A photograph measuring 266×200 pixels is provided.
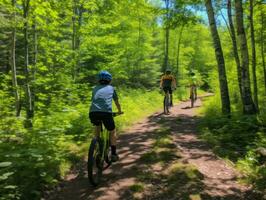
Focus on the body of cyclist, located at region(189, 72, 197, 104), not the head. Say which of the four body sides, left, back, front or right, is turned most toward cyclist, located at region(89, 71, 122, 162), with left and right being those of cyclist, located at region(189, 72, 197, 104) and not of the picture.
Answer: back

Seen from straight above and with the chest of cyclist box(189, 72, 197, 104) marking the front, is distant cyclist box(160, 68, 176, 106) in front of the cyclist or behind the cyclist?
behind

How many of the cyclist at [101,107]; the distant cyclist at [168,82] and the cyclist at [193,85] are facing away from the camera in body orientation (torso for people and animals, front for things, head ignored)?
3

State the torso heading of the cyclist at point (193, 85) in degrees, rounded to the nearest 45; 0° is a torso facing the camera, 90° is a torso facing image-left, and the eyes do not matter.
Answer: approximately 180°

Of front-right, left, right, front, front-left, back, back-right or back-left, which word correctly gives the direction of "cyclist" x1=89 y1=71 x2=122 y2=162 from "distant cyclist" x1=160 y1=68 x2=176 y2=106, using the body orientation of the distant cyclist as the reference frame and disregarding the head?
back

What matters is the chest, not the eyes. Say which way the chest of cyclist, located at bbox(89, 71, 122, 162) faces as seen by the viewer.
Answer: away from the camera

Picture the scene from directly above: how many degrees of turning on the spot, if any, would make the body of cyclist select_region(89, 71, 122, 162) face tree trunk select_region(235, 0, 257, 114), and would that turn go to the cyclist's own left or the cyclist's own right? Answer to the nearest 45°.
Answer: approximately 45° to the cyclist's own right

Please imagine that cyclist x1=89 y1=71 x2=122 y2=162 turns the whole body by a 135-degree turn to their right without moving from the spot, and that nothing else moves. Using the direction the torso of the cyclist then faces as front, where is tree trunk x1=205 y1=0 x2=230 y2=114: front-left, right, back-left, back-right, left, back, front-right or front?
left

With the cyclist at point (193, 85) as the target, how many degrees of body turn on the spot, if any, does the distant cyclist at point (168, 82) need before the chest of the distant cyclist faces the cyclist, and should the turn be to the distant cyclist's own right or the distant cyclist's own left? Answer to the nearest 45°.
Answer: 0° — they already face them

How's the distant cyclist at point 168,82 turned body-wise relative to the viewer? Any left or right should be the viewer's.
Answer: facing away from the viewer
